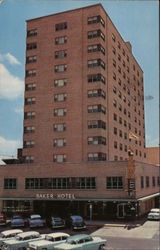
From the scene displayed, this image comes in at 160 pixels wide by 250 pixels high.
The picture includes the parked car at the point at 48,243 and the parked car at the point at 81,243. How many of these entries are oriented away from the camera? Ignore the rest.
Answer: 0

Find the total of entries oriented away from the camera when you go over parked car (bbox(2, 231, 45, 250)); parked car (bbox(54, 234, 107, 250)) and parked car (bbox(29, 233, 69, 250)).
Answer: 0

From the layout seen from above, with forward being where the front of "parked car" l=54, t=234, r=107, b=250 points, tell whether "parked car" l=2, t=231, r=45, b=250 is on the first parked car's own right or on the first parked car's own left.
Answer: on the first parked car's own right

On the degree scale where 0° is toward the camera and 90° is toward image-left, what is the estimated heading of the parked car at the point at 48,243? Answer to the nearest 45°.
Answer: approximately 45°

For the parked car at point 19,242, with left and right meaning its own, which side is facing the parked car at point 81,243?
left

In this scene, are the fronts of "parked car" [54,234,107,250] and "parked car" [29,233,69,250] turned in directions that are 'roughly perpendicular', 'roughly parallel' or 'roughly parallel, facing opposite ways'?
roughly parallel

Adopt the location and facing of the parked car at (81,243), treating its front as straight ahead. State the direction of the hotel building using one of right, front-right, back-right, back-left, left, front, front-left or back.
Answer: back-right

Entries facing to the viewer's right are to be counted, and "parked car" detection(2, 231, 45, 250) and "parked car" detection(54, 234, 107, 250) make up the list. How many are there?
0

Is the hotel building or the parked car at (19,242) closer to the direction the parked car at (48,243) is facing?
the parked car

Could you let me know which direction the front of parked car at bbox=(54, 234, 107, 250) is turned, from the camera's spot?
facing the viewer and to the left of the viewer

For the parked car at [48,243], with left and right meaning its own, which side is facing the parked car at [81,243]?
left

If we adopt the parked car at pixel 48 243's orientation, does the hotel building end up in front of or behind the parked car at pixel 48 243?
behind

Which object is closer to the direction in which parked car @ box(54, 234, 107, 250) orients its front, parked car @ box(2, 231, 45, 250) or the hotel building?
the parked car
